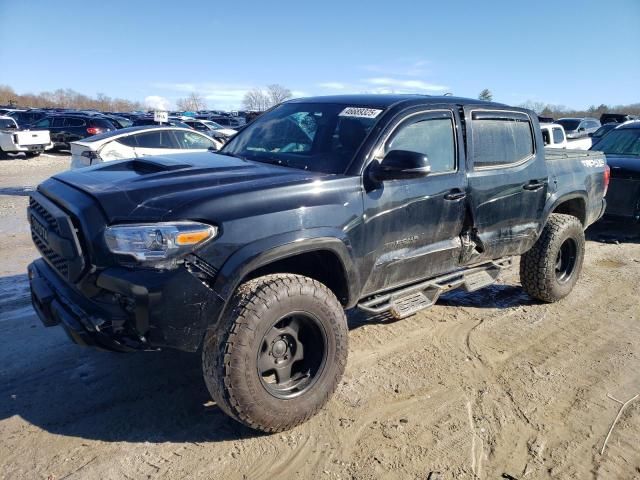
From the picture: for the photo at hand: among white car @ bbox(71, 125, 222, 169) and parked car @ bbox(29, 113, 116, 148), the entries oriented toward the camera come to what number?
0

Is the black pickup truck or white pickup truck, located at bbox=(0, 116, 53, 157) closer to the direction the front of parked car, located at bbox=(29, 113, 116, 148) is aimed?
the white pickup truck

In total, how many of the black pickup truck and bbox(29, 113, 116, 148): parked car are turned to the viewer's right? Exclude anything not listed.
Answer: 0

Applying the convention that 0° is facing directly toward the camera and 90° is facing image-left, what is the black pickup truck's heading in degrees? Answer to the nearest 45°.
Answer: approximately 45°

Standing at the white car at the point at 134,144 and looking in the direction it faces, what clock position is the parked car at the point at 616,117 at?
The parked car is roughly at 1 o'clock from the white car.

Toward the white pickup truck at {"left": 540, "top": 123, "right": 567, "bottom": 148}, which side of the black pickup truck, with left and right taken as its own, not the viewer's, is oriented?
back

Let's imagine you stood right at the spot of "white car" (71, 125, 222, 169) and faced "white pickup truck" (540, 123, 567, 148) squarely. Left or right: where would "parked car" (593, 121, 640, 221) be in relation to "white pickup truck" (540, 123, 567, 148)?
right

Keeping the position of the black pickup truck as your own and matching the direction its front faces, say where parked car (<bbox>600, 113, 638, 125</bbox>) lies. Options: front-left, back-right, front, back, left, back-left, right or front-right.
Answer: back

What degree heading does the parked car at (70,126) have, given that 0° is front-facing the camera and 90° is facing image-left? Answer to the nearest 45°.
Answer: approximately 135°

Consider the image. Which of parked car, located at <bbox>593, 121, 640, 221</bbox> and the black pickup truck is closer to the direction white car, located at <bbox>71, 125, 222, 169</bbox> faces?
the parked car

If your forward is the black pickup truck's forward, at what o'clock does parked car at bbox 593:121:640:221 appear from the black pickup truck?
The parked car is roughly at 6 o'clock from the black pickup truck.

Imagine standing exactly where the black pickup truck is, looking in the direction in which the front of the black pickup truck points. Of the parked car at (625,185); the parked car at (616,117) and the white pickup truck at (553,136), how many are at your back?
3

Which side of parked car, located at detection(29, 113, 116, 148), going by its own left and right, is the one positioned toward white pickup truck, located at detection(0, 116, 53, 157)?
left

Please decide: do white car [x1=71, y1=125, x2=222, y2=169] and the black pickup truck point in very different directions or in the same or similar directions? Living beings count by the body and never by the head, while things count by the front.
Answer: very different directions

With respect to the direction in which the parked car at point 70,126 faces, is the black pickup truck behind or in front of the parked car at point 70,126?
behind

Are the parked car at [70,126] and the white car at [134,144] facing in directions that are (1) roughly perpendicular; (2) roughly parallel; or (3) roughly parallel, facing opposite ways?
roughly perpendicular
